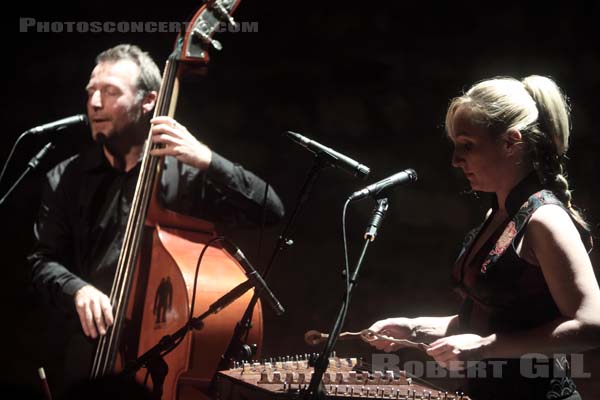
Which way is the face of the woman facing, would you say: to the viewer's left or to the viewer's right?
to the viewer's left

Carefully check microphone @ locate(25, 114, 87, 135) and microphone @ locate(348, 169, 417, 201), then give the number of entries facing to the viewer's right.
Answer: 2

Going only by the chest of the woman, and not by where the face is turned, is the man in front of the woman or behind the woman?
in front

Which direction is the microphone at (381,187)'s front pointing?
to the viewer's right

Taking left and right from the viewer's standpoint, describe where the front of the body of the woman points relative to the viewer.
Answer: facing to the left of the viewer

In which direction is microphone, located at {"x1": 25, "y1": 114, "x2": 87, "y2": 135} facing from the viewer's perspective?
to the viewer's right

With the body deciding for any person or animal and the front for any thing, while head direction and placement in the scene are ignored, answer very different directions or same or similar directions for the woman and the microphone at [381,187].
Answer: very different directions

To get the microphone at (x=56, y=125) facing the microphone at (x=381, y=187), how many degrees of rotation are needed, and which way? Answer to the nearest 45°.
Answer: approximately 45° to its right

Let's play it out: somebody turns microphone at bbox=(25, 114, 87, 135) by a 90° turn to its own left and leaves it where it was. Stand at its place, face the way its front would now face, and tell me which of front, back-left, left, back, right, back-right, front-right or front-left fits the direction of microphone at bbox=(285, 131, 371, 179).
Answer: back-right

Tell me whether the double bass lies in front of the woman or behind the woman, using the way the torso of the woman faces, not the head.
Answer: in front
